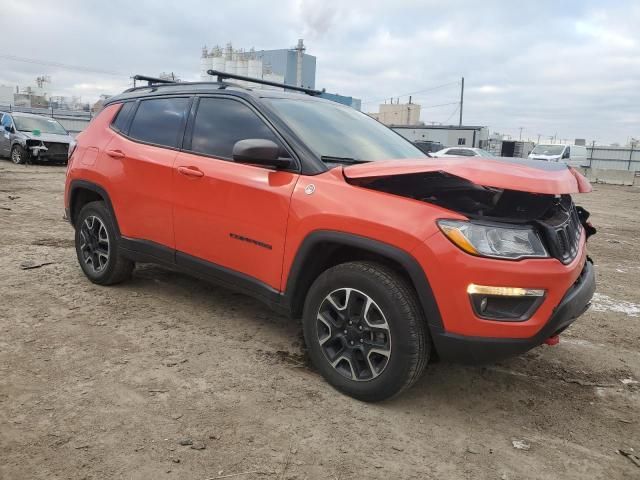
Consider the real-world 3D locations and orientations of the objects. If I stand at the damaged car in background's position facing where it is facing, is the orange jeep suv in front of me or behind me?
in front

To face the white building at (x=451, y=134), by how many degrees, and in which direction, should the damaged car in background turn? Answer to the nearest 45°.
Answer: approximately 90° to its left

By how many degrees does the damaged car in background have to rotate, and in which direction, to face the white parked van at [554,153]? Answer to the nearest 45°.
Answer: approximately 45° to its left

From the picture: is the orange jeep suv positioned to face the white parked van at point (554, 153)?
no

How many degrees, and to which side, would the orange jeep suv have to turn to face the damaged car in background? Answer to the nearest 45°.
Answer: approximately 180°

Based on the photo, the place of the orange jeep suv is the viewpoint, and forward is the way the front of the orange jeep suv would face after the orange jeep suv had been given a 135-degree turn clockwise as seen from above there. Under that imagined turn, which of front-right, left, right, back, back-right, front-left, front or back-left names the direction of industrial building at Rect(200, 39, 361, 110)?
right

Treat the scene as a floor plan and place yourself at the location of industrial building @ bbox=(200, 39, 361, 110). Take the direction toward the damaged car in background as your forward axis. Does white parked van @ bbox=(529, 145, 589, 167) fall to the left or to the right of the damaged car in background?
left

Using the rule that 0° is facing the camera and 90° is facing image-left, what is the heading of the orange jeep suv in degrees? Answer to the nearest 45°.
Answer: approximately 315°

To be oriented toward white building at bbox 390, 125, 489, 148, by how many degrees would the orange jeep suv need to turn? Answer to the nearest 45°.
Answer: approximately 135° to its left

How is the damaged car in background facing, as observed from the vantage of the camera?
facing the viewer and to the right of the viewer

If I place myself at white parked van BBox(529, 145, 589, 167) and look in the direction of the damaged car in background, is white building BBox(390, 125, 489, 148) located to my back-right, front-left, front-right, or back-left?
back-right

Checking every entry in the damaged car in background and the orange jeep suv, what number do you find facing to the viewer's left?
0

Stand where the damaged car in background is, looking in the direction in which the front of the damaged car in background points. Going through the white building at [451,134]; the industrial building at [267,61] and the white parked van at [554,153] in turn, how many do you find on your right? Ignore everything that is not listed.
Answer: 0
